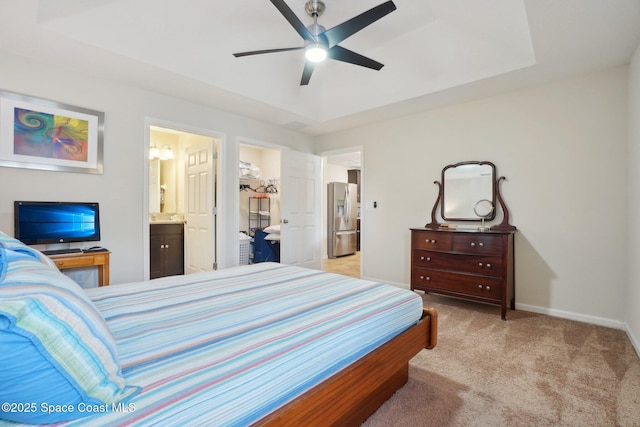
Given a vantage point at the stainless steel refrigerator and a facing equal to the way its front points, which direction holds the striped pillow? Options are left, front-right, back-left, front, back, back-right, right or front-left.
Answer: front-right

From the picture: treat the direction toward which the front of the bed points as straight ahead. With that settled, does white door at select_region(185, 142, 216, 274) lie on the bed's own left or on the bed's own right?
on the bed's own left

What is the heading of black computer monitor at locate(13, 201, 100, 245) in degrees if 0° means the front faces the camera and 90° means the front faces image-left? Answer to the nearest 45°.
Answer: approximately 0°

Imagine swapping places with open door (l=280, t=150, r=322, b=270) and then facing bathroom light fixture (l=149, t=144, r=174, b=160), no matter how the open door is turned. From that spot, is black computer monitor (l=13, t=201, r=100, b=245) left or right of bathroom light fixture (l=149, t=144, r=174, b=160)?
left

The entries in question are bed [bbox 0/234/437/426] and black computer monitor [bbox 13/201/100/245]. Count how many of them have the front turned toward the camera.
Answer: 1

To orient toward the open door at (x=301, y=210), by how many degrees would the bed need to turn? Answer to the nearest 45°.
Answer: approximately 45° to its left

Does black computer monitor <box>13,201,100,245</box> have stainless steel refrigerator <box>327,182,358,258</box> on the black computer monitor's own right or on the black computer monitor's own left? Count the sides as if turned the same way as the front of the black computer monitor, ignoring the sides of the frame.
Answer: on the black computer monitor's own left

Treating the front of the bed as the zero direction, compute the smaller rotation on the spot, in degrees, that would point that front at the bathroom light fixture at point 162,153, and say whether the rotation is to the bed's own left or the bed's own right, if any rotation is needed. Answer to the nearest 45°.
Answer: approximately 45° to the bed's own left

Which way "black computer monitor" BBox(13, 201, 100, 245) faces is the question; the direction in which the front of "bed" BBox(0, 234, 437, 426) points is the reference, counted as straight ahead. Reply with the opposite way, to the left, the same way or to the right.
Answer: to the right

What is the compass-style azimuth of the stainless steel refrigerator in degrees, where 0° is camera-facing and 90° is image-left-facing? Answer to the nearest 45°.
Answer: approximately 315°

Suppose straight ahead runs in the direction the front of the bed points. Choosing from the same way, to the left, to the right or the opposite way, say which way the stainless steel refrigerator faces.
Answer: to the right

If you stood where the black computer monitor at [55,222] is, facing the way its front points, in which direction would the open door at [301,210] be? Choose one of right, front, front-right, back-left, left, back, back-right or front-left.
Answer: left

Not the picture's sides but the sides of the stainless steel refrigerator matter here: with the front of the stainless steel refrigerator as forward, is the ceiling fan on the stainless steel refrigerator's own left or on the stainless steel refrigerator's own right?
on the stainless steel refrigerator's own right

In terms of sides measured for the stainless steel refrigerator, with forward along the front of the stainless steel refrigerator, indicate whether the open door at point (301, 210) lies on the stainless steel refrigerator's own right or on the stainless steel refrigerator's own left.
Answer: on the stainless steel refrigerator's own right
